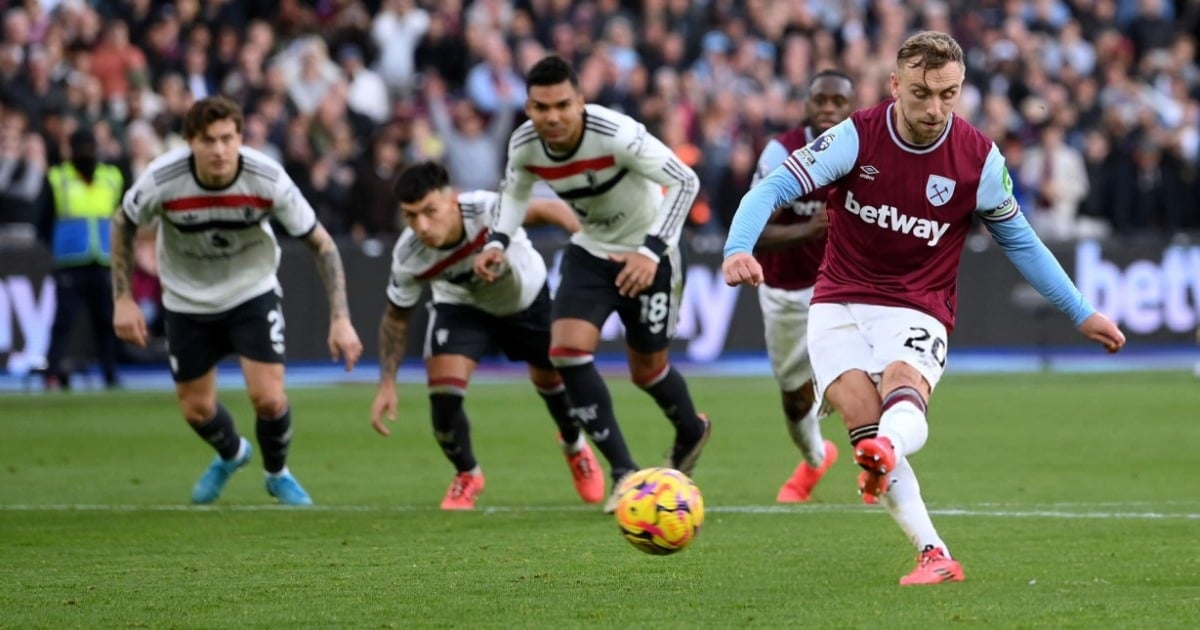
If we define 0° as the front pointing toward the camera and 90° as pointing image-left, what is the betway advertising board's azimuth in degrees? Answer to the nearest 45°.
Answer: approximately 0°

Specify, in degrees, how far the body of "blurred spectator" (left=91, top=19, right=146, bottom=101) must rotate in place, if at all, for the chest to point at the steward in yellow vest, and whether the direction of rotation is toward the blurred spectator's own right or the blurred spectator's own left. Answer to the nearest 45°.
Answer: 0° — they already face them

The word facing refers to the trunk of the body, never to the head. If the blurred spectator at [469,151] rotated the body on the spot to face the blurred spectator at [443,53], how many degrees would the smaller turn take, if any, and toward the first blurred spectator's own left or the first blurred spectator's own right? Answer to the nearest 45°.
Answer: approximately 180°

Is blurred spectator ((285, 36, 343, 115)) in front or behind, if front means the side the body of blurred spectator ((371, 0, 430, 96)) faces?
in front

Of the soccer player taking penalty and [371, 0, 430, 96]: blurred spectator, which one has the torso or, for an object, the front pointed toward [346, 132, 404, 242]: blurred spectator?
[371, 0, 430, 96]: blurred spectator

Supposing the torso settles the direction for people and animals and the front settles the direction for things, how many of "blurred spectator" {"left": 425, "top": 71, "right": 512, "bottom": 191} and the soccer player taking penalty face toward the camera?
2
